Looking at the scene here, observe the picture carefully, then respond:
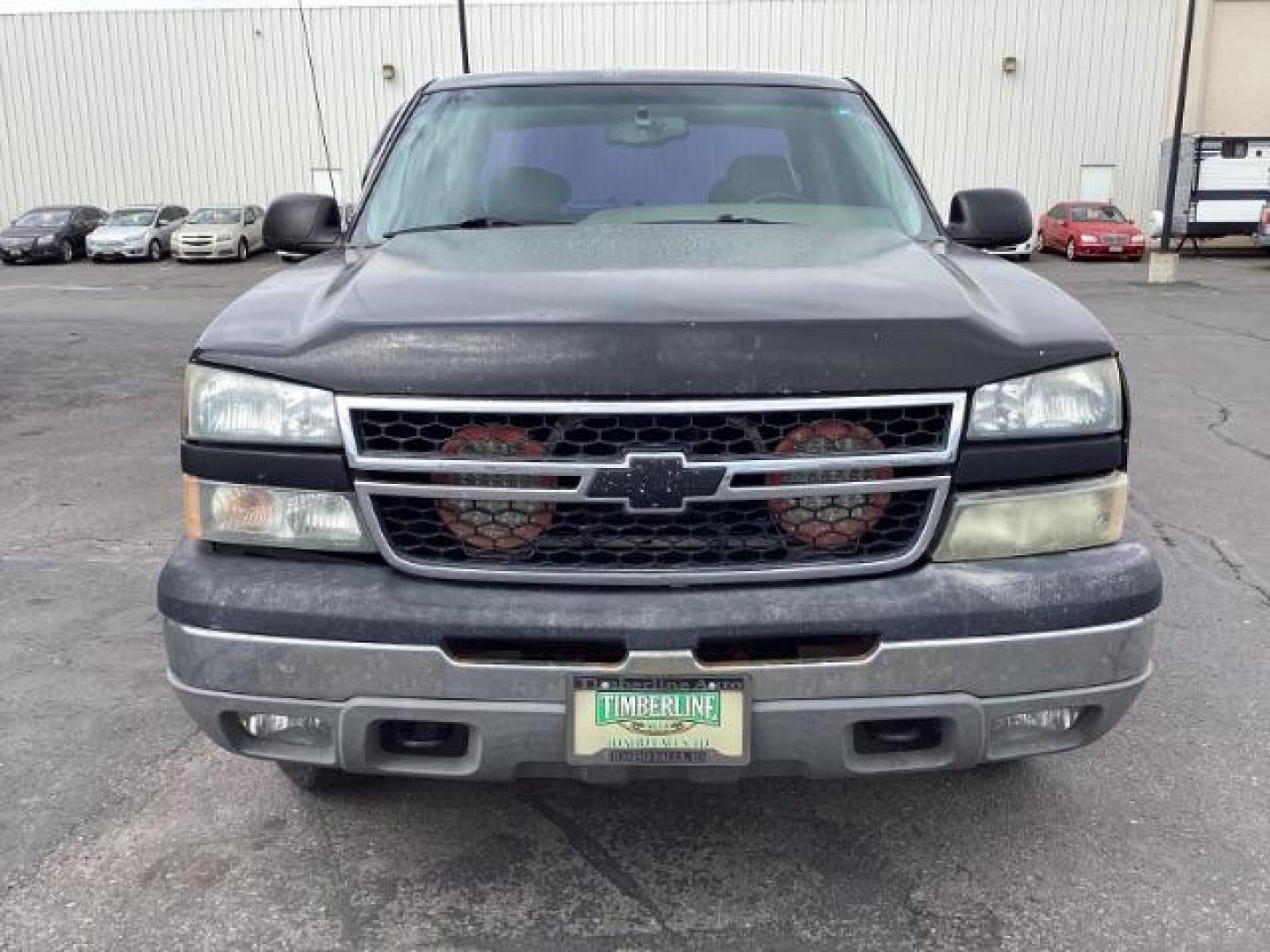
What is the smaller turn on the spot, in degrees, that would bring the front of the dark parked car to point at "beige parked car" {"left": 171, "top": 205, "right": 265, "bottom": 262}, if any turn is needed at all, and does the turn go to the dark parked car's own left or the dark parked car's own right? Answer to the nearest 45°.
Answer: approximately 90° to the dark parked car's own left

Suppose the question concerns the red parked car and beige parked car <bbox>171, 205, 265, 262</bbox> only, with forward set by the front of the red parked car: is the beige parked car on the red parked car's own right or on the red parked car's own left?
on the red parked car's own right

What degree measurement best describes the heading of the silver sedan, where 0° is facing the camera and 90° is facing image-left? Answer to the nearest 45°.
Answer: approximately 45°

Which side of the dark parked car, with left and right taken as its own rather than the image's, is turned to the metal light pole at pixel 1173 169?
left

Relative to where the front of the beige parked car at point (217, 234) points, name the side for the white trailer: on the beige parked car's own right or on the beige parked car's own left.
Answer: on the beige parked car's own left

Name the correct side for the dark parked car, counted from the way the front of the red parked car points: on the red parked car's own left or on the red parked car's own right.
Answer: on the red parked car's own right

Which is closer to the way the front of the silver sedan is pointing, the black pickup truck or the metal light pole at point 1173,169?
the black pickup truck

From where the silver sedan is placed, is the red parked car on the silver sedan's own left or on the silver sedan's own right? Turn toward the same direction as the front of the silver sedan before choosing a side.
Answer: on the silver sedan's own left

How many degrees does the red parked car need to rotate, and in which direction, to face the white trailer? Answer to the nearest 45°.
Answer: approximately 90° to its left
